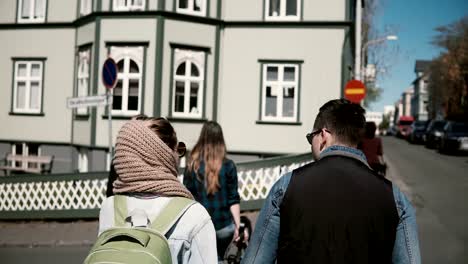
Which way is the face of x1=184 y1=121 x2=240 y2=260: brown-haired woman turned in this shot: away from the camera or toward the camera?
away from the camera

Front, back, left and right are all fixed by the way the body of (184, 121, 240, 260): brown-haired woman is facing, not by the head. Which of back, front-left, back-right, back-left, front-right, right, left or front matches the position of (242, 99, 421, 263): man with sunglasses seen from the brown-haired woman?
back

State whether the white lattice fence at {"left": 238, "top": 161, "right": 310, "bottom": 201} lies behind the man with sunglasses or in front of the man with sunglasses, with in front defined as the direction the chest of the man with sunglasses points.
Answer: in front

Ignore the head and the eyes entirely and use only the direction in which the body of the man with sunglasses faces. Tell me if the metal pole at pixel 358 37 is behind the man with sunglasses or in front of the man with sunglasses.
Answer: in front

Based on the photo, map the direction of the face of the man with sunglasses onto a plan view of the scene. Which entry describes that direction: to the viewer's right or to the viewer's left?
to the viewer's left

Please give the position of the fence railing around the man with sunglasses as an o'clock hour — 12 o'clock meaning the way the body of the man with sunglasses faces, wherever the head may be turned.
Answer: The fence railing is roughly at 11 o'clock from the man with sunglasses.

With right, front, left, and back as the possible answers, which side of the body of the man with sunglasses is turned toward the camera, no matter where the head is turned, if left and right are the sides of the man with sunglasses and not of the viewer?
back
